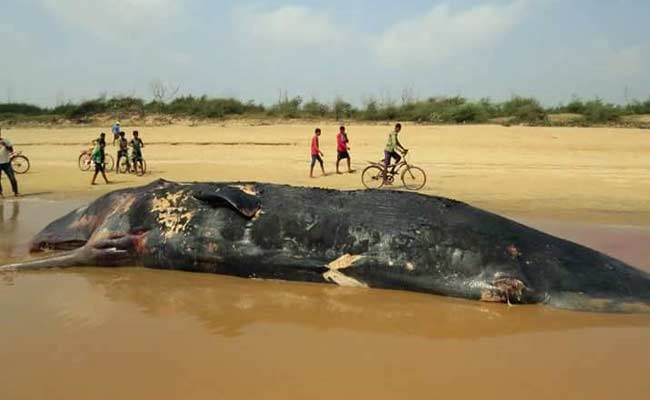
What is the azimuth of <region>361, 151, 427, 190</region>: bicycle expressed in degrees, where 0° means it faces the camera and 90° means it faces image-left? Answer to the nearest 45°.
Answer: approximately 270°

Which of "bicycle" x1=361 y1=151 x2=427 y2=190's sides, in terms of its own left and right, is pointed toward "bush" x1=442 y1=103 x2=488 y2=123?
left

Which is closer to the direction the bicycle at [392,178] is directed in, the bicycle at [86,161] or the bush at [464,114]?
the bush

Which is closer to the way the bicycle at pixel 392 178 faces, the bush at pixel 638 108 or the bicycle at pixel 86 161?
the bush

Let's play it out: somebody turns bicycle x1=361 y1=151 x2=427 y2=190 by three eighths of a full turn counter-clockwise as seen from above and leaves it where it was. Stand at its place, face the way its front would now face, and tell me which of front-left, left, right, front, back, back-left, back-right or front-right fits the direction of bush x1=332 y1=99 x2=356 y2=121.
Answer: front-right

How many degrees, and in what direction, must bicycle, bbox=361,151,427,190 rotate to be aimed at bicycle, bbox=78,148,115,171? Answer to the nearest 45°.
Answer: approximately 180°

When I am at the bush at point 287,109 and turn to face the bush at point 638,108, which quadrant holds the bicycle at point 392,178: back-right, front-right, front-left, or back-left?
front-right

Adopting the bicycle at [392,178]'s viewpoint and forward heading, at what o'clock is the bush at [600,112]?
The bush is roughly at 10 o'clock from the bicycle.

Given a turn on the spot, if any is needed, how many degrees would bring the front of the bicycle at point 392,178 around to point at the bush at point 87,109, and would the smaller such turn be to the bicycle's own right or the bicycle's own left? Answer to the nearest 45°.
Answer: approximately 135° to the bicycle's own left

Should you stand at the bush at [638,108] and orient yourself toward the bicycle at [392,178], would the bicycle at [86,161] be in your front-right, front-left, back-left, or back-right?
front-right

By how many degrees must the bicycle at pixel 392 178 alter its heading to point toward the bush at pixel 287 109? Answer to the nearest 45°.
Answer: approximately 90° to its left

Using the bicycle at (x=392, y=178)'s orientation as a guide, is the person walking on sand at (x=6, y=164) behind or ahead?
behind

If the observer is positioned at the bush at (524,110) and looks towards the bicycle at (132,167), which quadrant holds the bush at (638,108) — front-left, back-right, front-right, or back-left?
back-left

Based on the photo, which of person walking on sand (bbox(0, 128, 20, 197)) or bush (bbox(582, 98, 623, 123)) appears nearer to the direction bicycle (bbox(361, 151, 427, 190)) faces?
the bush

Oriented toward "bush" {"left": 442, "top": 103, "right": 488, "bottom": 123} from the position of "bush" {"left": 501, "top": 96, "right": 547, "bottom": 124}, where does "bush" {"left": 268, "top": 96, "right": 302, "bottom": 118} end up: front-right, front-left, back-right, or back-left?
front-right

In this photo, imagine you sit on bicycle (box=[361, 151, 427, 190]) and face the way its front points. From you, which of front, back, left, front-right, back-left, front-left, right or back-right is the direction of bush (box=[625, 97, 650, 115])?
front-left

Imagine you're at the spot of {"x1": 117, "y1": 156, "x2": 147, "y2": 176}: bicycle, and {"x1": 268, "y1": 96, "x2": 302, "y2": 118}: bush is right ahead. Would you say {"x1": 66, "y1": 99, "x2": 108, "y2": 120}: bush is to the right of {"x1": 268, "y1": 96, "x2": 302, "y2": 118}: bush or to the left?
left
